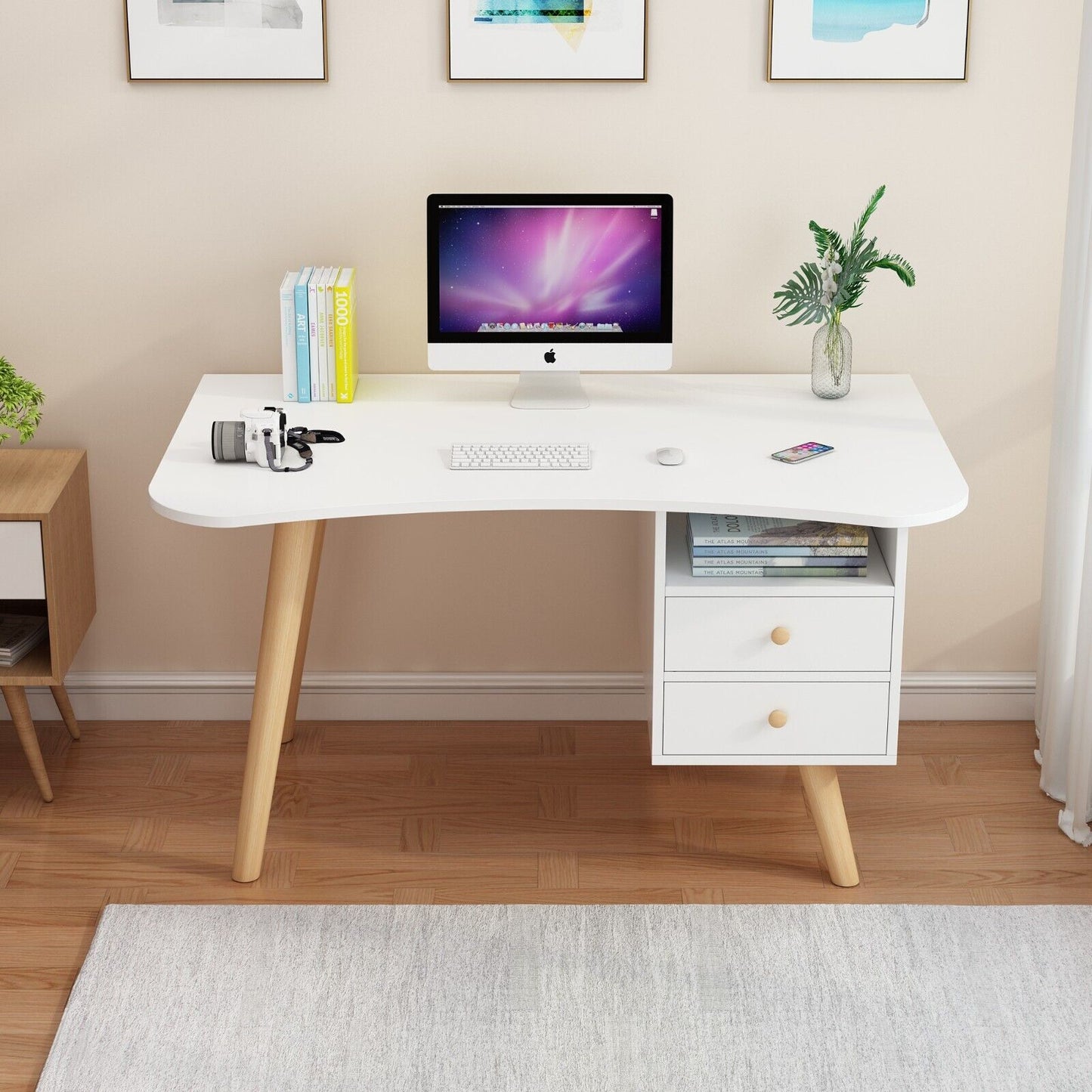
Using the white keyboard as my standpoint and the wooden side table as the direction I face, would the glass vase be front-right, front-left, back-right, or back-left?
back-right

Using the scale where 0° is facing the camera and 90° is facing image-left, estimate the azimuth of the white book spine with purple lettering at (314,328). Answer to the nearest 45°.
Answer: approximately 0°

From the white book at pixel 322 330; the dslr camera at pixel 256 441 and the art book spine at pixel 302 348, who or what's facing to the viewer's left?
the dslr camera

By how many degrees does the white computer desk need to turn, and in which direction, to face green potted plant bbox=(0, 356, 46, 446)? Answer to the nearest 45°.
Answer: approximately 90° to its right

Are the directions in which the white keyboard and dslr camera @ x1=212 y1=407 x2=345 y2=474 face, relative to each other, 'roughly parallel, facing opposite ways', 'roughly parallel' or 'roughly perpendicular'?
roughly perpendicular

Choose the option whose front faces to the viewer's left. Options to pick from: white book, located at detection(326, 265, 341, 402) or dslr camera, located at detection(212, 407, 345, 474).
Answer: the dslr camera

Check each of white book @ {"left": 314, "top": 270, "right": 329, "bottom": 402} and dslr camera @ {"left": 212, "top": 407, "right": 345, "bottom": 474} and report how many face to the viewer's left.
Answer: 1

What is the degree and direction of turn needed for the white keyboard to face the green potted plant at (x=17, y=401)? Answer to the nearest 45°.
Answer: approximately 90° to its right

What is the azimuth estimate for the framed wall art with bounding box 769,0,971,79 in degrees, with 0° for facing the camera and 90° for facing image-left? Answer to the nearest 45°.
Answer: approximately 0°
